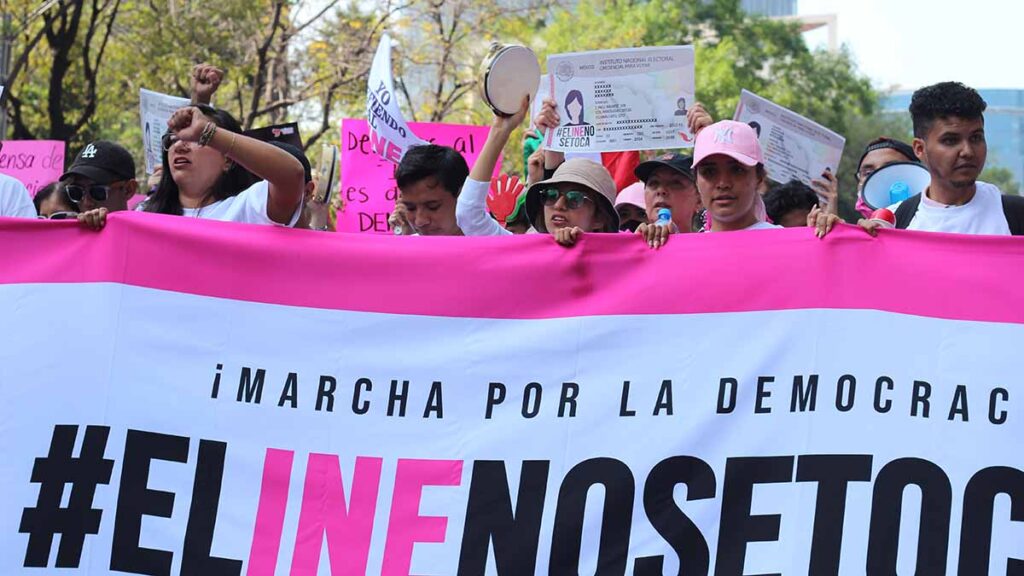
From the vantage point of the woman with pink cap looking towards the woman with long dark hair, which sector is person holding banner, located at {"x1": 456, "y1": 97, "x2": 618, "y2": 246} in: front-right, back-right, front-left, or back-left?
front-right

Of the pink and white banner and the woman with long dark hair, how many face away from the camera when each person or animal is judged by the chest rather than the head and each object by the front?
0

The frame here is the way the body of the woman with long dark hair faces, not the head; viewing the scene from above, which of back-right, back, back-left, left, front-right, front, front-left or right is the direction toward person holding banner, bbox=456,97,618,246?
back-left

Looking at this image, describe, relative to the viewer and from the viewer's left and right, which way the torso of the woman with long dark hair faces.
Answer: facing the viewer and to the left of the viewer

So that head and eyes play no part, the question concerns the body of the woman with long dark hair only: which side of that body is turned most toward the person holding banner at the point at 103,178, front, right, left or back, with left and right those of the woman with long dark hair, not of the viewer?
right

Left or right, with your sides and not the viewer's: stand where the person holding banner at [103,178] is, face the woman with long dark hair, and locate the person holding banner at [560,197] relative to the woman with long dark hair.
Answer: left

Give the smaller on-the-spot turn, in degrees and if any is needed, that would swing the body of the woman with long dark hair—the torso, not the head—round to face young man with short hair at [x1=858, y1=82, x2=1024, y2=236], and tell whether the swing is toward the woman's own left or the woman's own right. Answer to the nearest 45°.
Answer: approximately 135° to the woman's own left

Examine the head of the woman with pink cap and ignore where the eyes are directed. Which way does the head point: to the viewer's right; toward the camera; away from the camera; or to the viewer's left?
toward the camera

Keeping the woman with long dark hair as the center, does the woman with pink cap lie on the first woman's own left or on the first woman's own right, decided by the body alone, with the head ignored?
on the first woman's own left

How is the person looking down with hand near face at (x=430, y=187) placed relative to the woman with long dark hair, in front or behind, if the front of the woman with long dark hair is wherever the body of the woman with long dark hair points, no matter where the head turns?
behind

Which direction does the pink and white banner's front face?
toward the camera
